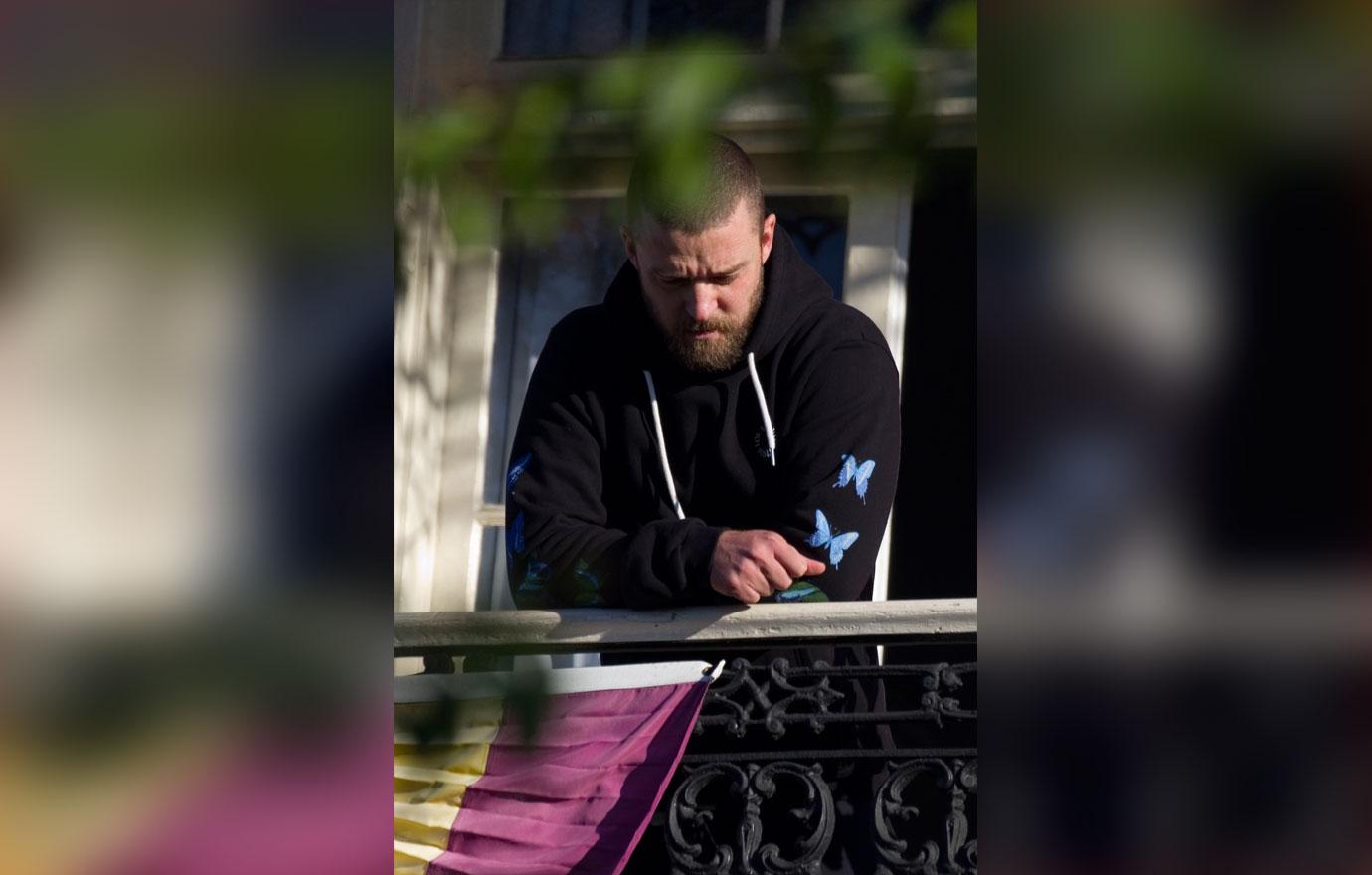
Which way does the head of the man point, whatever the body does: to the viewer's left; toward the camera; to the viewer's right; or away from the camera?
toward the camera

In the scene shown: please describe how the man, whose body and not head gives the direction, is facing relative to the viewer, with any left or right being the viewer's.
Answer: facing the viewer

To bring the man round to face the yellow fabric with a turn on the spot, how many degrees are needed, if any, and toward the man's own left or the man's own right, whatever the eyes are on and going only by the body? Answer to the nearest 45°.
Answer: approximately 45° to the man's own right
